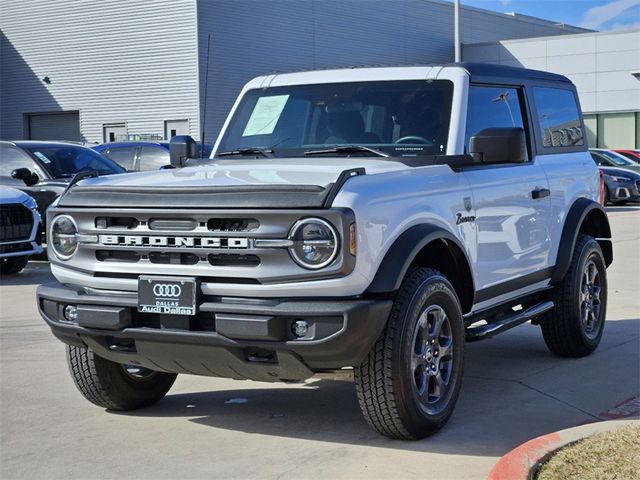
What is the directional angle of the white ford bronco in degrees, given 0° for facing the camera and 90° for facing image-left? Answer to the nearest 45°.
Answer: approximately 45°

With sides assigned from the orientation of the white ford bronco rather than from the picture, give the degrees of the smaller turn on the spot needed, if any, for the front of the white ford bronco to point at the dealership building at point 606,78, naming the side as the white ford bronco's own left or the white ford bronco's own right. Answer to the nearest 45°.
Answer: approximately 135° to the white ford bronco's own right

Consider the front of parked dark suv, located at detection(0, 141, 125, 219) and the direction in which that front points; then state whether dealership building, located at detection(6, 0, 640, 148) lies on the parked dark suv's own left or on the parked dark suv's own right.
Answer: on the parked dark suv's own left

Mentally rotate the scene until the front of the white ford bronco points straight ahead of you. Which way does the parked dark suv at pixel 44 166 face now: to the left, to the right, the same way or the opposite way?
to the left

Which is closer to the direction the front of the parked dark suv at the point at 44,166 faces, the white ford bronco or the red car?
the white ford bronco

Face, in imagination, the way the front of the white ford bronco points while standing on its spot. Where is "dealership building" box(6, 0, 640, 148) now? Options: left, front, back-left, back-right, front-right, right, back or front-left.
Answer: back-right
